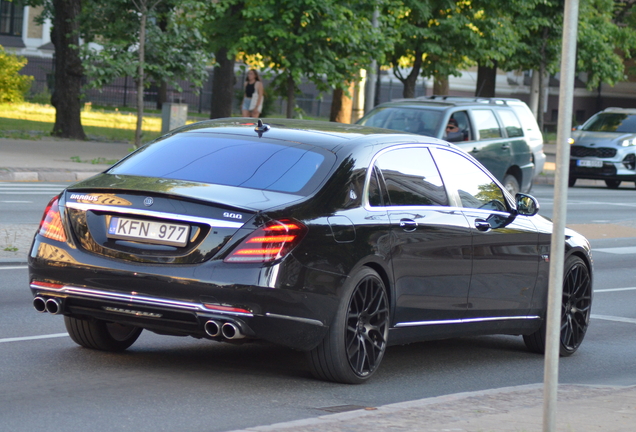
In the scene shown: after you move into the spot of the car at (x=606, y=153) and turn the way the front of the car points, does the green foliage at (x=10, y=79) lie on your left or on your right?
on your right

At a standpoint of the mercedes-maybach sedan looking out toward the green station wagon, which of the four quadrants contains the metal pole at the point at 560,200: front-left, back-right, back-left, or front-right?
back-right

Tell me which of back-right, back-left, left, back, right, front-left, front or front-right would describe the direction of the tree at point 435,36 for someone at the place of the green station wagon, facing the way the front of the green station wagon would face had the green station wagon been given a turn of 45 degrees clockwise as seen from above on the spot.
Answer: right

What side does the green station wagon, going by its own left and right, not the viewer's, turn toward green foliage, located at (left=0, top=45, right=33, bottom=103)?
right

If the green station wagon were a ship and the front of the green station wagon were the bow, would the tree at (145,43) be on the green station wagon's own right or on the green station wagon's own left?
on the green station wagon's own right

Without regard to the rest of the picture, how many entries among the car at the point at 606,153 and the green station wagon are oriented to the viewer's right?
0

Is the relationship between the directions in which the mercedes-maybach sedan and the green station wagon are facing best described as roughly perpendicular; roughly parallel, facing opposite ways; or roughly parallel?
roughly parallel, facing opposite ways

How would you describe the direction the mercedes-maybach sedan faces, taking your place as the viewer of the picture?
facing away from the viewer and to the right of the viewer

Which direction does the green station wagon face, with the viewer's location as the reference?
facing the viewer and to the left of the viewer

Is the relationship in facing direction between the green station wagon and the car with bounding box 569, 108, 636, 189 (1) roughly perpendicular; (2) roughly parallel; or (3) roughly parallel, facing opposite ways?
roughly parallel

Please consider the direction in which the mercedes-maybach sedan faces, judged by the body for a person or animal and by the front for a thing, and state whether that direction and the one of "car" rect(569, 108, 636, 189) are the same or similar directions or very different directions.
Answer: very different directions

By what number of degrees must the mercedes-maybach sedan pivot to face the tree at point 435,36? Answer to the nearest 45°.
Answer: approximately 45° to its left
